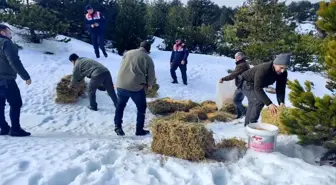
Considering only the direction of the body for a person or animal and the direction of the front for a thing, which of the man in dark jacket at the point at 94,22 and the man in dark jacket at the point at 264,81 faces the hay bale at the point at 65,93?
the man in dark jacket at the point at 94,22

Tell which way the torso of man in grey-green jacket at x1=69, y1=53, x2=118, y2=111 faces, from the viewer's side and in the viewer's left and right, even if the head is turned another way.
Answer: facing to the left of the viewer

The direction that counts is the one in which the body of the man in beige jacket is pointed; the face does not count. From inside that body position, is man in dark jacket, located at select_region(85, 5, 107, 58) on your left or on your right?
on your left

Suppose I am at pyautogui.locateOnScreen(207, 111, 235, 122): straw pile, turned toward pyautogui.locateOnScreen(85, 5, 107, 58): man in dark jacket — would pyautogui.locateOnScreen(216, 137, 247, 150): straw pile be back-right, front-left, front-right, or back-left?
back-left

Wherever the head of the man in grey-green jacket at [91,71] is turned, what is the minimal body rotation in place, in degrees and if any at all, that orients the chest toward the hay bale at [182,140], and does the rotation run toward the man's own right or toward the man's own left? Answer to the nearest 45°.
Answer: approximately 90° to the man's own left

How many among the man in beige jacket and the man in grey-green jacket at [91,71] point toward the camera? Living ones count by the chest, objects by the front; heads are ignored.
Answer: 0

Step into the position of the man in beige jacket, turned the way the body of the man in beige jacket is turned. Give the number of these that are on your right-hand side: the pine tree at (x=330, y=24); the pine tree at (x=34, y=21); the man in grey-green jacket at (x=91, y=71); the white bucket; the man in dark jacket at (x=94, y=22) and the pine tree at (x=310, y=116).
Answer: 3

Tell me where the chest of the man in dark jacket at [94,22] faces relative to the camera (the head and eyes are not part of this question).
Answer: toward the camera

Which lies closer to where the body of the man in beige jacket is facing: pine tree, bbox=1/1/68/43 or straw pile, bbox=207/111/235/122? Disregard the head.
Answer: the straw pile

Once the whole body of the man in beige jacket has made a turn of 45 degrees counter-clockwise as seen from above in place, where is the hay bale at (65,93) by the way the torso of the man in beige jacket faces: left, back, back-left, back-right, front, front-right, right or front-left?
front-left

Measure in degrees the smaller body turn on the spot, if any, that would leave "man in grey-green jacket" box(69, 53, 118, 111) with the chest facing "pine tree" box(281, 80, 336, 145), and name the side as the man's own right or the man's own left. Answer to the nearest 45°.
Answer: approximately 135° to the man's own left

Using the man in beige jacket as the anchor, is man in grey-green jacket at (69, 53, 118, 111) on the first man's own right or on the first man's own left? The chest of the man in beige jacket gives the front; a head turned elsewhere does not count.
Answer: on the first man's own left

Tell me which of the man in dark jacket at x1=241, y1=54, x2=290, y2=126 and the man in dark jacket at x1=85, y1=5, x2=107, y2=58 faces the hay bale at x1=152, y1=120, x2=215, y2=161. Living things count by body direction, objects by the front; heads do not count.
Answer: the man in dark jacket at x1=85, y1=5, x2=107, y2=58

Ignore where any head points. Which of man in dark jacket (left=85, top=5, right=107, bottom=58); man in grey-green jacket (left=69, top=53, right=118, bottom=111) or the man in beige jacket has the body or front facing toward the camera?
man in dark jacket (left=85, top=5, right=107, bottom=58)
